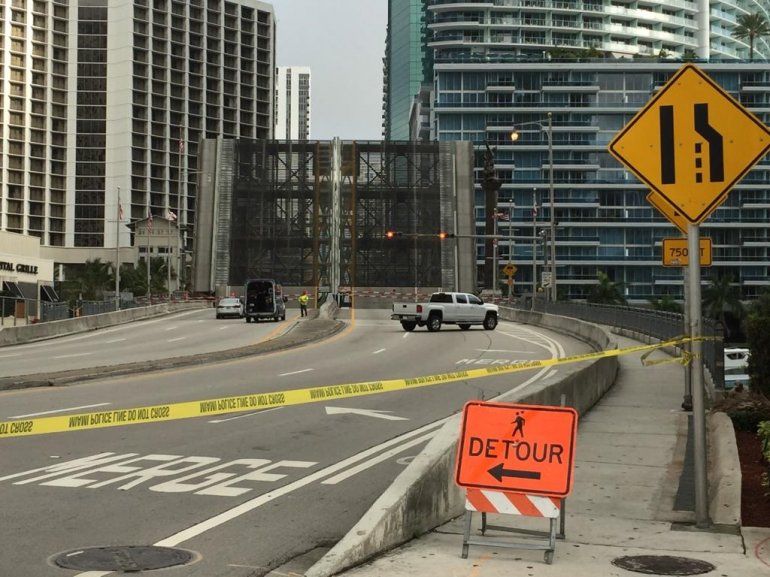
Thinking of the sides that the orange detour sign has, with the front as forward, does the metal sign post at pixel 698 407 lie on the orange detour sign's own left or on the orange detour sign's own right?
on the orange detour sign's own left

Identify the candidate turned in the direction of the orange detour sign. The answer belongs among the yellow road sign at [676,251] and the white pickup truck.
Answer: the yellow road sign

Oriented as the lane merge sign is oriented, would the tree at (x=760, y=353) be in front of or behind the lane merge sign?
behind

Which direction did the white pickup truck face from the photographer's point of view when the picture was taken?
facing away from the viewer and to the right of the viewer

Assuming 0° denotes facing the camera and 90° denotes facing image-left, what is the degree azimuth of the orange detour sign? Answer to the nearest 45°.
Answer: approximately 0°

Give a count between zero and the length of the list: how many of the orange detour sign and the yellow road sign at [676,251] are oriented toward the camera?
2

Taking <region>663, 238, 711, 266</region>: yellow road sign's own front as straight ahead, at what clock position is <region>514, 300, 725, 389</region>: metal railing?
The metal railing is roughly at 6 o'clock from the yellow road sign.
